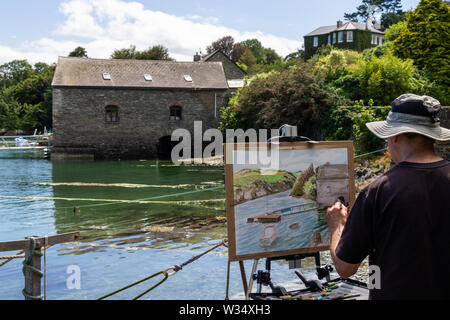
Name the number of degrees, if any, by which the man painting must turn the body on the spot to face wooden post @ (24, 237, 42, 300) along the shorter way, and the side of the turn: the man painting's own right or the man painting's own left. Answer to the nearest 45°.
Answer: approximately 45° to the man painting's own left

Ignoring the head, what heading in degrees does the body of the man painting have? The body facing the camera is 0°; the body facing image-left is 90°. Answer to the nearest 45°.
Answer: approximately 135°

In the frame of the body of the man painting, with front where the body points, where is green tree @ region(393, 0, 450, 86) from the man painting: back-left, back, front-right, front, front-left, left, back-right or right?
front-right

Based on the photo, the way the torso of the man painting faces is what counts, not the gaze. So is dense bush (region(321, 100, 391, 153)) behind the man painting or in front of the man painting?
in front

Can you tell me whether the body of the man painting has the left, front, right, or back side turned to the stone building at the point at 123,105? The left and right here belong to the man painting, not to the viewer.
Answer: front

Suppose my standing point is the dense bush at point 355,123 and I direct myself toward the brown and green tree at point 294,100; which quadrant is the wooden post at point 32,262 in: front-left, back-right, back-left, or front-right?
back-left

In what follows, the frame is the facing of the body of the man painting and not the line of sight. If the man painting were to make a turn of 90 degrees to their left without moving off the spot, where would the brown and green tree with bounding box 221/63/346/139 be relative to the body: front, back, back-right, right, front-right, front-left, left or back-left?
back-right

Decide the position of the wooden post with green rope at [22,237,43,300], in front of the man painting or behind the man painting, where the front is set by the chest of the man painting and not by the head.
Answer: in front
